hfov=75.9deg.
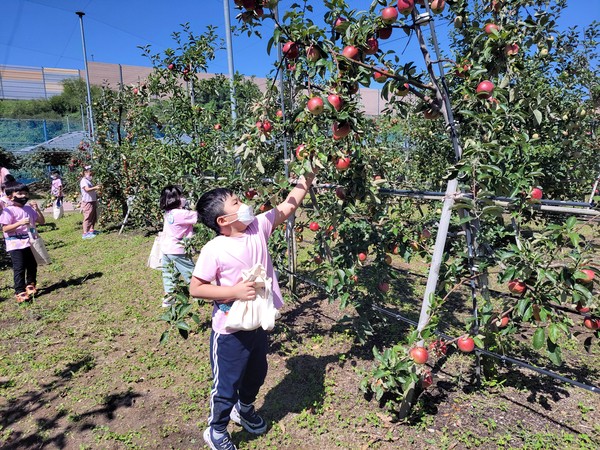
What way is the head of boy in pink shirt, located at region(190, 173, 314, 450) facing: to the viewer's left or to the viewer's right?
to the viewer's right

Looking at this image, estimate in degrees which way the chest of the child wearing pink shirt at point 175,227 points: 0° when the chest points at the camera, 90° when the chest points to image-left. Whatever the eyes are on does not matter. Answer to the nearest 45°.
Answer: approximately 225°

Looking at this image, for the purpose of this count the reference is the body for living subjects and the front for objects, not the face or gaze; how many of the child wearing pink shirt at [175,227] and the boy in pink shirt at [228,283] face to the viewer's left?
0

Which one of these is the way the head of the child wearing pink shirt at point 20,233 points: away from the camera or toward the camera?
toward the camera

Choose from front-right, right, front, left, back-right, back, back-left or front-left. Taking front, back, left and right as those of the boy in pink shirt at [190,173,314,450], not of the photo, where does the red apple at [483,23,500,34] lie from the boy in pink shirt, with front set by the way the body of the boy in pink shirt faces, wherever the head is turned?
front-left

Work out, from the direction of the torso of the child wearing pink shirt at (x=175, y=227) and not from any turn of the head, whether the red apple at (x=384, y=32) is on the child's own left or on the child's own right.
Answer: on the child's own right

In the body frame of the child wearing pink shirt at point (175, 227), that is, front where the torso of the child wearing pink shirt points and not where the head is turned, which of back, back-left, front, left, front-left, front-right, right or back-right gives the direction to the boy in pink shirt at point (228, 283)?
back-right

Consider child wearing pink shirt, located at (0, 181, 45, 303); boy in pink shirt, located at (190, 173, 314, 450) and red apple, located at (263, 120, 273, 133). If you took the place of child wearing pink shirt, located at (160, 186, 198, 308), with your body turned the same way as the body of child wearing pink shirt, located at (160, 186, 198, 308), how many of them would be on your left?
1

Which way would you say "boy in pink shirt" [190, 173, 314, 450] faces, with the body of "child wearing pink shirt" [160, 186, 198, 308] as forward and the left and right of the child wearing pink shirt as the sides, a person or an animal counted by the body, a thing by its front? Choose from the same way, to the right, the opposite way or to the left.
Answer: to the right

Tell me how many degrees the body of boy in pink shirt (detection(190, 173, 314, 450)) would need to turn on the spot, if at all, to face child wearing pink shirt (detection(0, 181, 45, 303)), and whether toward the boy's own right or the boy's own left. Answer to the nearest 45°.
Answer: approximately 180°

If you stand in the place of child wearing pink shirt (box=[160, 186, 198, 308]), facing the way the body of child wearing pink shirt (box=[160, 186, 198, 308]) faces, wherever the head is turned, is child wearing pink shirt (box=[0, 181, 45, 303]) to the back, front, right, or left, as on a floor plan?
left

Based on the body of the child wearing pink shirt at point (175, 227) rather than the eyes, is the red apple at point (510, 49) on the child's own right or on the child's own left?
on the child's own right
